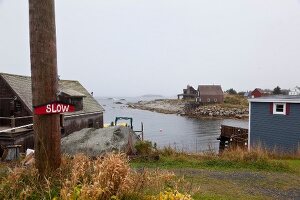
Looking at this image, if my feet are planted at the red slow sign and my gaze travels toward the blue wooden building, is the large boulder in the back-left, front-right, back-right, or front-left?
front-left

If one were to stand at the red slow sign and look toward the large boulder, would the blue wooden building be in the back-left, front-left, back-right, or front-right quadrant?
front-right

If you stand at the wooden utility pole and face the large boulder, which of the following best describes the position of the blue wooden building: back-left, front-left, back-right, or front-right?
front-right

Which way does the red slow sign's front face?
toward the camera

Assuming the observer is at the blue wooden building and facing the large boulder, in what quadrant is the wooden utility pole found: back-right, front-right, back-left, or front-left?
front-left

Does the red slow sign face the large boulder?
no

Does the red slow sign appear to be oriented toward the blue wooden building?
no
